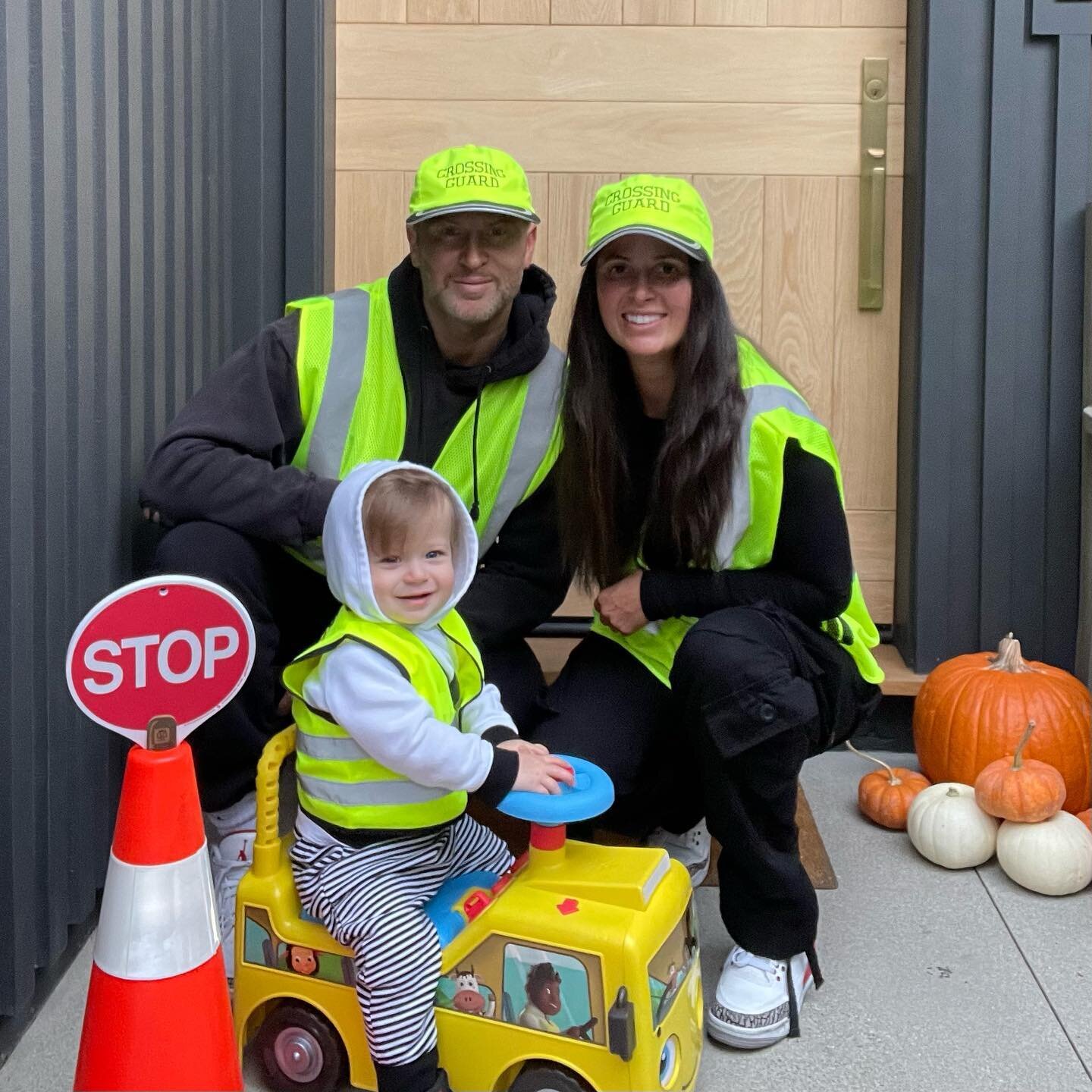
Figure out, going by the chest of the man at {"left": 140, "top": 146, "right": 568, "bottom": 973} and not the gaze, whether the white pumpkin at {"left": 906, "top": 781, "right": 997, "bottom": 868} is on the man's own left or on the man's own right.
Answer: on the man's own left

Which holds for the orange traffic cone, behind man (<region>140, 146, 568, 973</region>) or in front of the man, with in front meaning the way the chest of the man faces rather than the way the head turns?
in front

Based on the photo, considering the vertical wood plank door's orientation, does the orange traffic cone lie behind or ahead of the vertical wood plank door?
ahead

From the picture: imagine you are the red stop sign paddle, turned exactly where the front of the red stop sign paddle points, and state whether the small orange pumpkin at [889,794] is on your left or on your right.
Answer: on your left

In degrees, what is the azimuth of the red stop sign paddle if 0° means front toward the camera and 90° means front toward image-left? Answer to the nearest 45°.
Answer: approximately 0°

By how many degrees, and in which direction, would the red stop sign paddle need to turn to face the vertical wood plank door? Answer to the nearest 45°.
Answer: approximately 135° to its left

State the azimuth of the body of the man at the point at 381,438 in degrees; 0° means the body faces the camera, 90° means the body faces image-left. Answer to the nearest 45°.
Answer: approximately 0°

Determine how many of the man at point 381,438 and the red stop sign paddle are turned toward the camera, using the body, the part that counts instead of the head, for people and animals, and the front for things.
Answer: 2

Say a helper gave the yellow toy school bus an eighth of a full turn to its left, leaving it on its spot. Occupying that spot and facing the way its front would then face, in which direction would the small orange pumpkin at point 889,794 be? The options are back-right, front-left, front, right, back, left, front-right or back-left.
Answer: front-left
